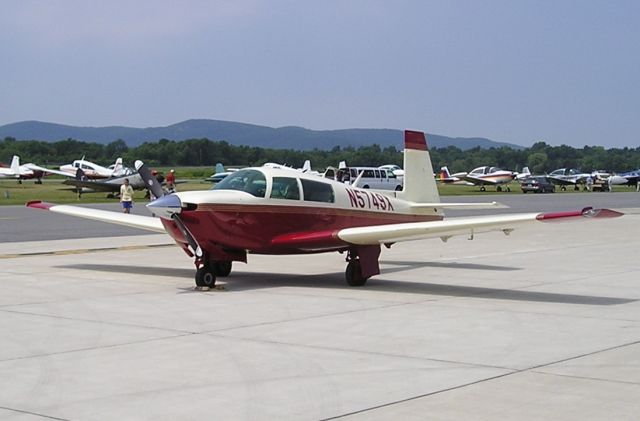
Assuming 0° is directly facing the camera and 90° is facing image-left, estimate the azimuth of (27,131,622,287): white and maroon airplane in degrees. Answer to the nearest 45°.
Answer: approximately 45°
